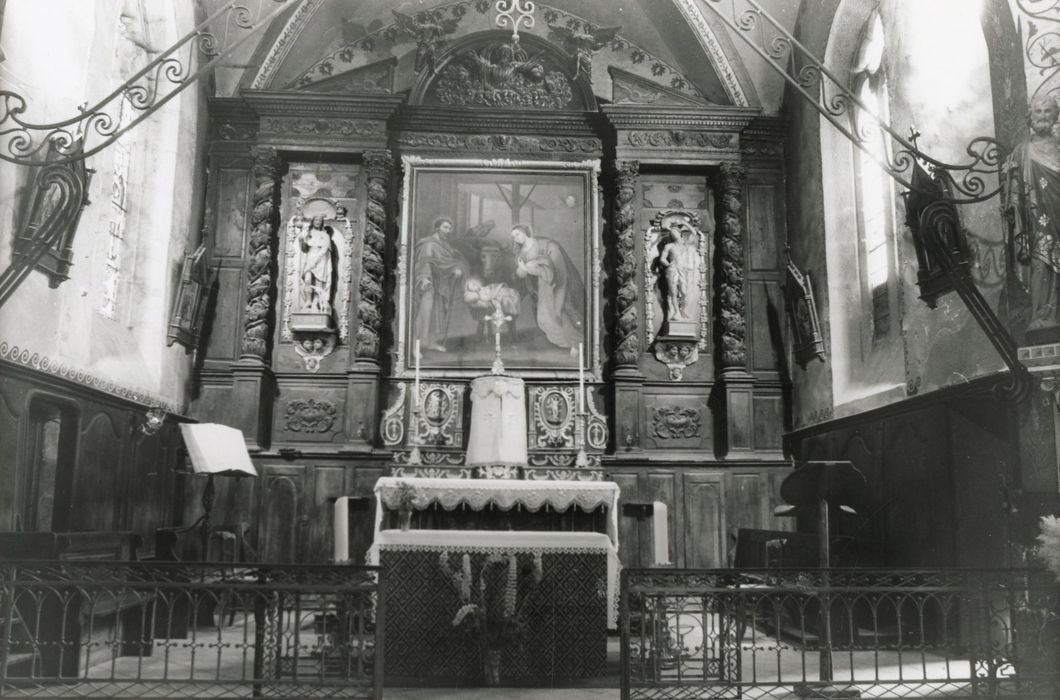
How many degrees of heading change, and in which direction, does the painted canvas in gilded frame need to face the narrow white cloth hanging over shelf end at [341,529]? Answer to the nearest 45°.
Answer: approximately 45° to its right

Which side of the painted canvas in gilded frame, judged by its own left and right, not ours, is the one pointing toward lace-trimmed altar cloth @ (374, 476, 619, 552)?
front

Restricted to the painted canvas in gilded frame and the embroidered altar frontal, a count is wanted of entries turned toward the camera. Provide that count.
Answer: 2

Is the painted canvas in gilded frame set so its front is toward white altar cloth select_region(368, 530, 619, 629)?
yes

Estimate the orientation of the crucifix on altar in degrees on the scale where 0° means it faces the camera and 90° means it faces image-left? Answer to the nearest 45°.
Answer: approximately 0°

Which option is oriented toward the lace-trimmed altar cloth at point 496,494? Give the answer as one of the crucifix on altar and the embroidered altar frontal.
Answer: the crucifix on altar

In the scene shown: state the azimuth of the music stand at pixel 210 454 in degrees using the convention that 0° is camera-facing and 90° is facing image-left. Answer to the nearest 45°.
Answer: approximately 315°

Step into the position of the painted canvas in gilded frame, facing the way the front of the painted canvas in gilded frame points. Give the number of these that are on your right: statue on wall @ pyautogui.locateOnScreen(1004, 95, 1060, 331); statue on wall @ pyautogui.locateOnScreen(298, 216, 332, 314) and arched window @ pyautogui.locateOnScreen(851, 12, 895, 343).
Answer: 1

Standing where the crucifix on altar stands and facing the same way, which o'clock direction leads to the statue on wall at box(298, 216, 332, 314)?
The statue on wall is roughly at 3 o'clock from the crucifix on altar.
